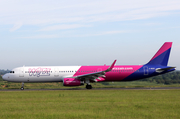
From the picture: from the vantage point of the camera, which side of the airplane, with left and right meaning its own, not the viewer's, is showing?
left
